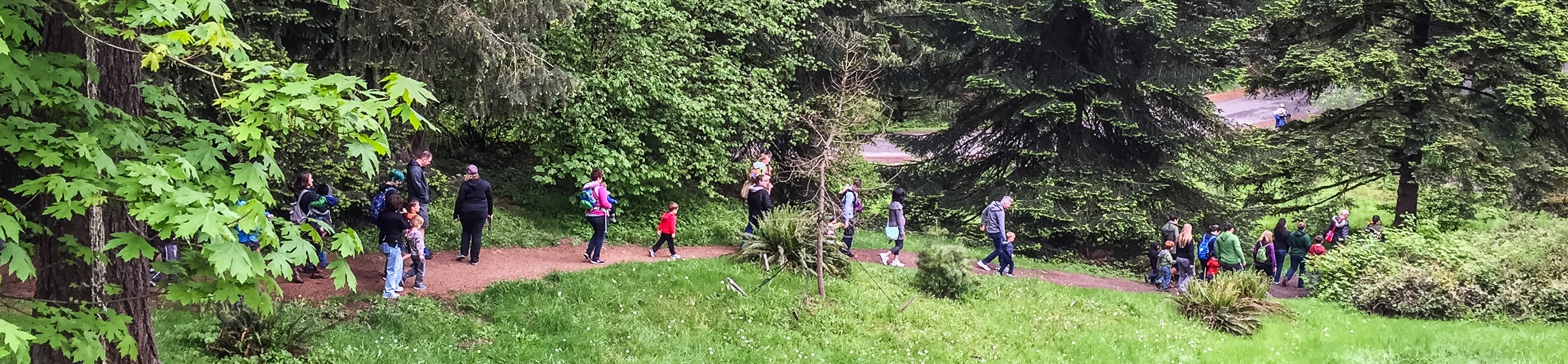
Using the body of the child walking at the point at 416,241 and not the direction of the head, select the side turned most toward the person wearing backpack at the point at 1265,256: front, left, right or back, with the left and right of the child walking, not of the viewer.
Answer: front

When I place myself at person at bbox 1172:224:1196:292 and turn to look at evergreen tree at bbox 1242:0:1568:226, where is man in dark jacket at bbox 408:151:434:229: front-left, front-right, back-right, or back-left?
back-left

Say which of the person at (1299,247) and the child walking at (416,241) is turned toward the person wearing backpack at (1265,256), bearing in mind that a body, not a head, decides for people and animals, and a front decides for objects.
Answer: the child walking

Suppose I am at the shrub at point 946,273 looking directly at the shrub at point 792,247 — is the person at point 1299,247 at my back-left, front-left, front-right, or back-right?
back-right

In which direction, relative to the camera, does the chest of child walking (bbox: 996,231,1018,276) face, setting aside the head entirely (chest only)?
to the viewer's right

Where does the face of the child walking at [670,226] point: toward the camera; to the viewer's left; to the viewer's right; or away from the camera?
to the viewer's right

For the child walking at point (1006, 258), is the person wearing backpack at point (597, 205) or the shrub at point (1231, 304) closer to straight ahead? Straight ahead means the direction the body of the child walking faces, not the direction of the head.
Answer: the shrub

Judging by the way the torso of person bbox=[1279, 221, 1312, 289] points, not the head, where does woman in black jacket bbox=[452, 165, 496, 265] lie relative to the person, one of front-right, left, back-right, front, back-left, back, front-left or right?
back

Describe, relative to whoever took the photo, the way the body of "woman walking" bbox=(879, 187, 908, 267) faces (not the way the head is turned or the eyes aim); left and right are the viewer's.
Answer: facing to the right of the viewer

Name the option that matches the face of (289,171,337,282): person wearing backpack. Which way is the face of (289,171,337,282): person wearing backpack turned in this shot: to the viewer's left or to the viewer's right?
to the viewer's right

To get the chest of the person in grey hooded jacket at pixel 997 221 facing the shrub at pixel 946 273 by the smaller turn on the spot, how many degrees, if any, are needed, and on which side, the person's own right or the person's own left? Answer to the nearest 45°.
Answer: approximately 90° to the person's own right

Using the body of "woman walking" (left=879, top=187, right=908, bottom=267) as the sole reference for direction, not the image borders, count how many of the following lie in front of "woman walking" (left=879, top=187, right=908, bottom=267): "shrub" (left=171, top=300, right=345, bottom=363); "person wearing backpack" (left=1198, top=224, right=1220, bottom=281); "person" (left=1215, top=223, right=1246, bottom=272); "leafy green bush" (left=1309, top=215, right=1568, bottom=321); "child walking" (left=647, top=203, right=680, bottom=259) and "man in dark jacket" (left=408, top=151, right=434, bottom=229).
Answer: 3

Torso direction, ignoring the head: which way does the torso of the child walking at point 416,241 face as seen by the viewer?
to the viewer's right

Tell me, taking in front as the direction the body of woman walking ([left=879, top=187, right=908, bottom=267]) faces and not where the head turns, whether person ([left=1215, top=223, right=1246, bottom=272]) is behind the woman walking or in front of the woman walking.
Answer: in front

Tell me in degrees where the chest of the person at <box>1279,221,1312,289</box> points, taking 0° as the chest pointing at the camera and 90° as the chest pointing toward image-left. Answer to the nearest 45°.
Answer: approximately 225°

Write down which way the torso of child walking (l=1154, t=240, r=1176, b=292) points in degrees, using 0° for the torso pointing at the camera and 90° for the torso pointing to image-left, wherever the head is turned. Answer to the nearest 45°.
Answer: approximately 270°
